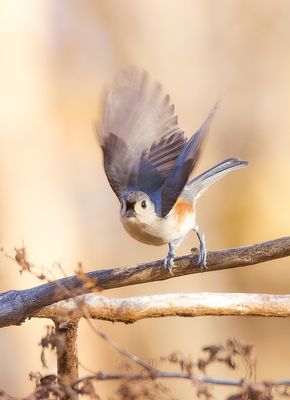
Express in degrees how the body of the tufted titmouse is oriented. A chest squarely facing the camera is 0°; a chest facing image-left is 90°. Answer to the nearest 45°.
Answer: approximately 45°
